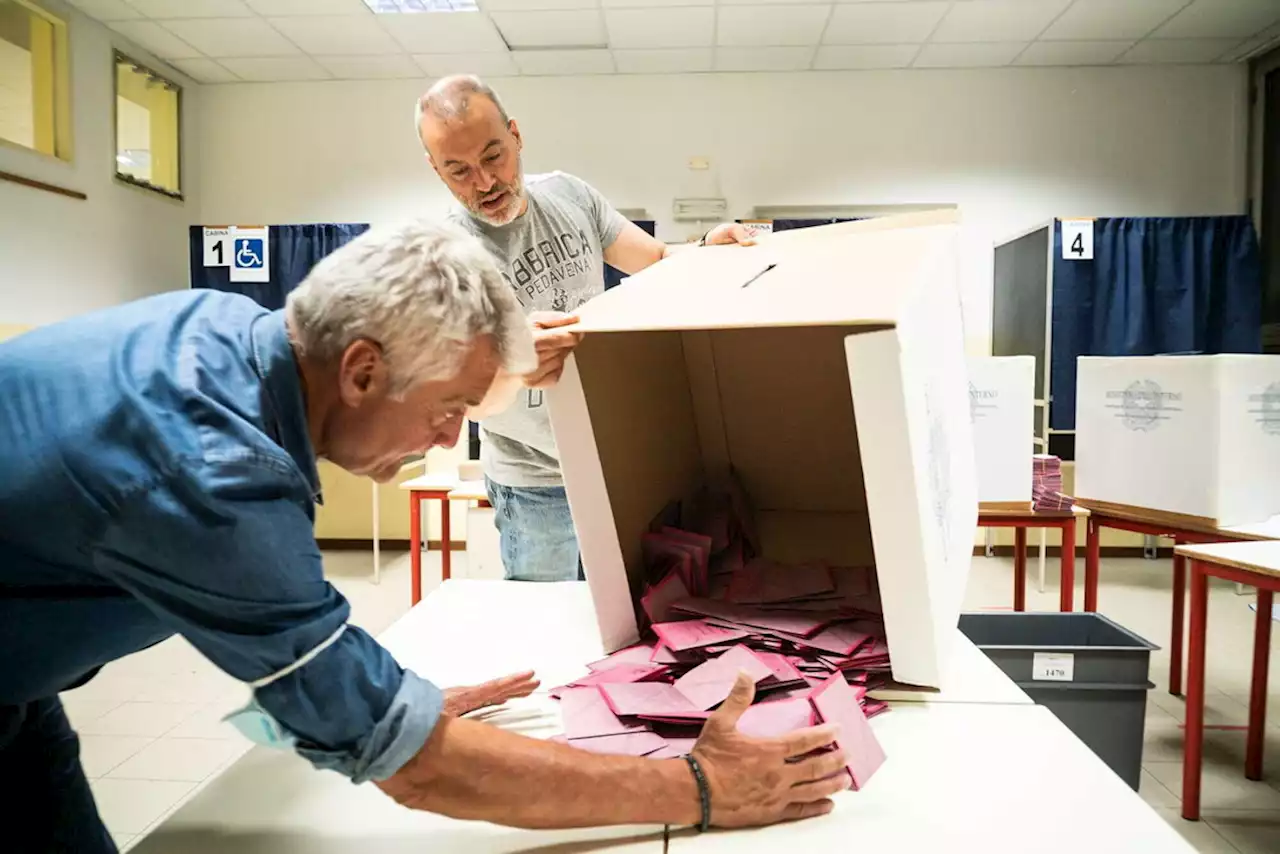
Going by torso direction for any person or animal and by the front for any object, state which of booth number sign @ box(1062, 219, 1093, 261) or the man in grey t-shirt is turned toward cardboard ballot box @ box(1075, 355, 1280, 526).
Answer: the booth number sign

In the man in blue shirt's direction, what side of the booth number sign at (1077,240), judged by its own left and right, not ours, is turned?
front

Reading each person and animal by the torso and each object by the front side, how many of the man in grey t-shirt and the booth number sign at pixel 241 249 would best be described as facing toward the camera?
2

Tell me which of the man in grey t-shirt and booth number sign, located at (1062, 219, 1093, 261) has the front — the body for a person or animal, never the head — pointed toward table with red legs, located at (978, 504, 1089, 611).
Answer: the booth number sign

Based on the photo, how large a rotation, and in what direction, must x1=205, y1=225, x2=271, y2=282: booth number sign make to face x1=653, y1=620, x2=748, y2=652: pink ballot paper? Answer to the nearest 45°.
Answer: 0° — it already faces it

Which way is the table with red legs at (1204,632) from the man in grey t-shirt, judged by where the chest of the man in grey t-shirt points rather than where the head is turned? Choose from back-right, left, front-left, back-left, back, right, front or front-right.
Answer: left

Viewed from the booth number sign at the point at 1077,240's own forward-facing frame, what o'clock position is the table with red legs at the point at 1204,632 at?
The table with red legs is roughly at 12 o'clock from the booth number sign.

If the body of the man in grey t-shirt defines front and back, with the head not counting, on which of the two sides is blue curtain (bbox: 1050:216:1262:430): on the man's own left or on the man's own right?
on the man's own left

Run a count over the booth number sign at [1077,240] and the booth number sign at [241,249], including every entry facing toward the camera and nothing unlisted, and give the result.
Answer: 2

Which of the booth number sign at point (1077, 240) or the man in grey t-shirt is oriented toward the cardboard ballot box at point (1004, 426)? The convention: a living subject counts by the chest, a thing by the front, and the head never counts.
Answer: the booth number sign

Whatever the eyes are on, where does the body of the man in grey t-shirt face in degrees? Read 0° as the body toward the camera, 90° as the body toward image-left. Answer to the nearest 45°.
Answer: approximately 0°
